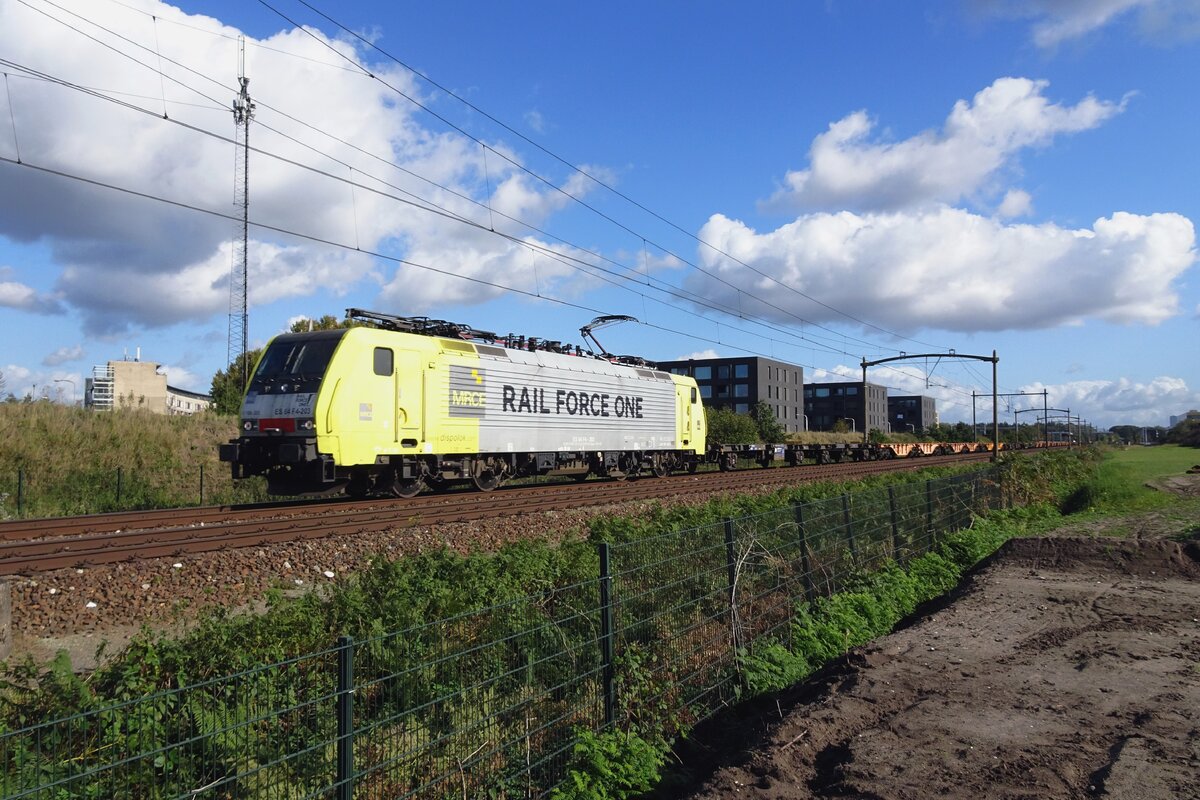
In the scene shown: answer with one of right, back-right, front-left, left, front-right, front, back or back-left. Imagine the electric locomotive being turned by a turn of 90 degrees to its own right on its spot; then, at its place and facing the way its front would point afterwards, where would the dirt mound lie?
back

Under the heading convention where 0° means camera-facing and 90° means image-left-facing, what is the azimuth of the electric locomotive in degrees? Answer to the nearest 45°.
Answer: approximately 45°

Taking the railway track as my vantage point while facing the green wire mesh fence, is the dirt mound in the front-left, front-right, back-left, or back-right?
front-left
